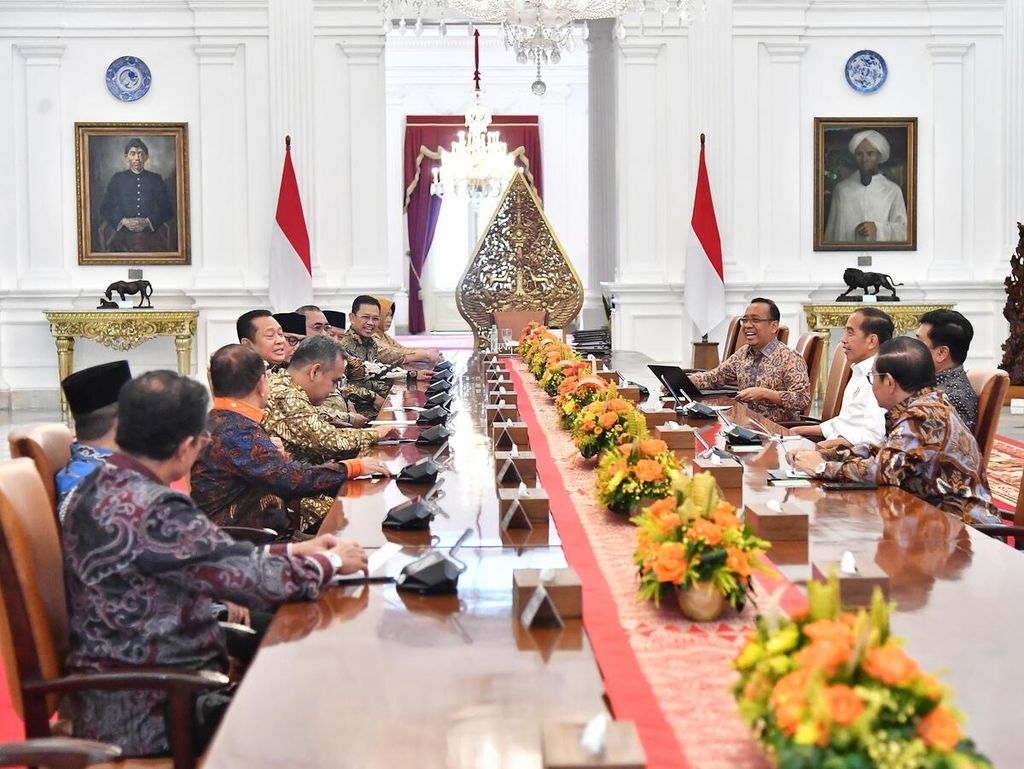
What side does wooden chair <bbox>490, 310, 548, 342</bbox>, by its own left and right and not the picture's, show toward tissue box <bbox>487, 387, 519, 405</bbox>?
front

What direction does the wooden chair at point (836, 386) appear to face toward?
to the viewer's left

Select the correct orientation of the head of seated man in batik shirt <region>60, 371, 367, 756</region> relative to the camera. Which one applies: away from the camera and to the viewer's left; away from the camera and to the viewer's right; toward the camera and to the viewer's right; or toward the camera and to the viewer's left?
away from the camera and to the viewer's right

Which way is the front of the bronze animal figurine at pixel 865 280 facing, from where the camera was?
facing to the left of the viewer

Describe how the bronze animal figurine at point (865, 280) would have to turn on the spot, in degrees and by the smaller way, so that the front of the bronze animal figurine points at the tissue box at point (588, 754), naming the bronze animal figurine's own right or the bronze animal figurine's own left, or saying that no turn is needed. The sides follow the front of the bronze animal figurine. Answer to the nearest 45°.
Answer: approximately 90° to the bronze animal figurine's own left

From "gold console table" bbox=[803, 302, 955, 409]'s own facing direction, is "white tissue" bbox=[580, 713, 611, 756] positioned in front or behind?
in front

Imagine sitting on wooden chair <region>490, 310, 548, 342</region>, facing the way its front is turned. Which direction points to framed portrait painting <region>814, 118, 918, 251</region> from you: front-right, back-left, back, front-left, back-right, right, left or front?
back-left

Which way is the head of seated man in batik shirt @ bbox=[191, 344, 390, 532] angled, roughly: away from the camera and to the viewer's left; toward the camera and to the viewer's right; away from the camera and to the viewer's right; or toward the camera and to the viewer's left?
away from the camera and to the viewer's right

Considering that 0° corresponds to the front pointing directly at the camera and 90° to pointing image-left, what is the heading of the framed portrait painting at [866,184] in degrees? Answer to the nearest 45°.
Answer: approximately 0°

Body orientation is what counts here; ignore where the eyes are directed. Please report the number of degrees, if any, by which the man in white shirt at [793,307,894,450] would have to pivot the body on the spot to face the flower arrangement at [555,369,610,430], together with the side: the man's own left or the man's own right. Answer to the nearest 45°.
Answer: approximately 45° to the man's own left

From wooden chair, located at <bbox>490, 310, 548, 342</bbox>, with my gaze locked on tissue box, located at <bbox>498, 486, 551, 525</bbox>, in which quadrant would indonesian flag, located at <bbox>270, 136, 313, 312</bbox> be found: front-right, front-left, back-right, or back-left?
back-right
